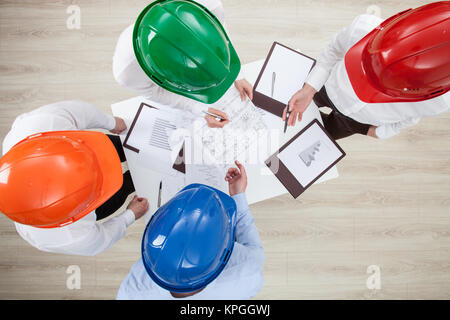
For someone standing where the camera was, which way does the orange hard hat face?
facing to the right of the viewer

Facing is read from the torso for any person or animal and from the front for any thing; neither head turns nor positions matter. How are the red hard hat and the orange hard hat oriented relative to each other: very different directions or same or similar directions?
very different directions

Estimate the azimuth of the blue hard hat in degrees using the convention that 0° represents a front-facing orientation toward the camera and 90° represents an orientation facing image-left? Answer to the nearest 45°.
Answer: approximately 225°

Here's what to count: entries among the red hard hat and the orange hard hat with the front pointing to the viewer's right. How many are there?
1

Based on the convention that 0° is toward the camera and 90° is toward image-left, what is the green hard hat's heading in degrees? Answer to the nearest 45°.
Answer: approximately 315°
